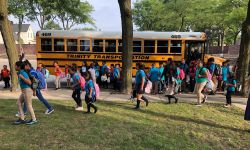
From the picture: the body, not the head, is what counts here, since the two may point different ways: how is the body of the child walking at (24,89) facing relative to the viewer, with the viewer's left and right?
facing to the left of the viewer

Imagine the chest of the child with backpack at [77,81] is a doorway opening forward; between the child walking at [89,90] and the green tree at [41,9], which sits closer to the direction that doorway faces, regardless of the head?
the green tree

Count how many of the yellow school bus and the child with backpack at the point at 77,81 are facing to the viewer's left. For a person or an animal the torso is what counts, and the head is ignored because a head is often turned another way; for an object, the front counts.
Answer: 1

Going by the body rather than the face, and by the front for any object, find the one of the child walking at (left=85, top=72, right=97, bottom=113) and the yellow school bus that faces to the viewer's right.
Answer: the yellow school bus

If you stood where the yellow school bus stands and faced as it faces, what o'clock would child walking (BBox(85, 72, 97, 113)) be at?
The child walking is roughly at 3 o'clock from the yellow school bus.

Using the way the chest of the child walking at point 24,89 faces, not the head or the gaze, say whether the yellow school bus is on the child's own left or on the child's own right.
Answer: on the child's own right

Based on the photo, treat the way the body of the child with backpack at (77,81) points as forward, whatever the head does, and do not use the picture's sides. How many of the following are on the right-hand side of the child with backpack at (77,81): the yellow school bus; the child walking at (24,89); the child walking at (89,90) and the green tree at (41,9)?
2

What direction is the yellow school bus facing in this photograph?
to the viewer's right

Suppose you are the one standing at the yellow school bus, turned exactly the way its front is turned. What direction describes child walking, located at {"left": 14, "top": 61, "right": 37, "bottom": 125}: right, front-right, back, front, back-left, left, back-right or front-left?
right

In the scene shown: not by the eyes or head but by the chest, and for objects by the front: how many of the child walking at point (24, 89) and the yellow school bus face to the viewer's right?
1

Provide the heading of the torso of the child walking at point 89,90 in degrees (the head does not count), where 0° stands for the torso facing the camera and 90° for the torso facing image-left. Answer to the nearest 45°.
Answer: approximately 90°
